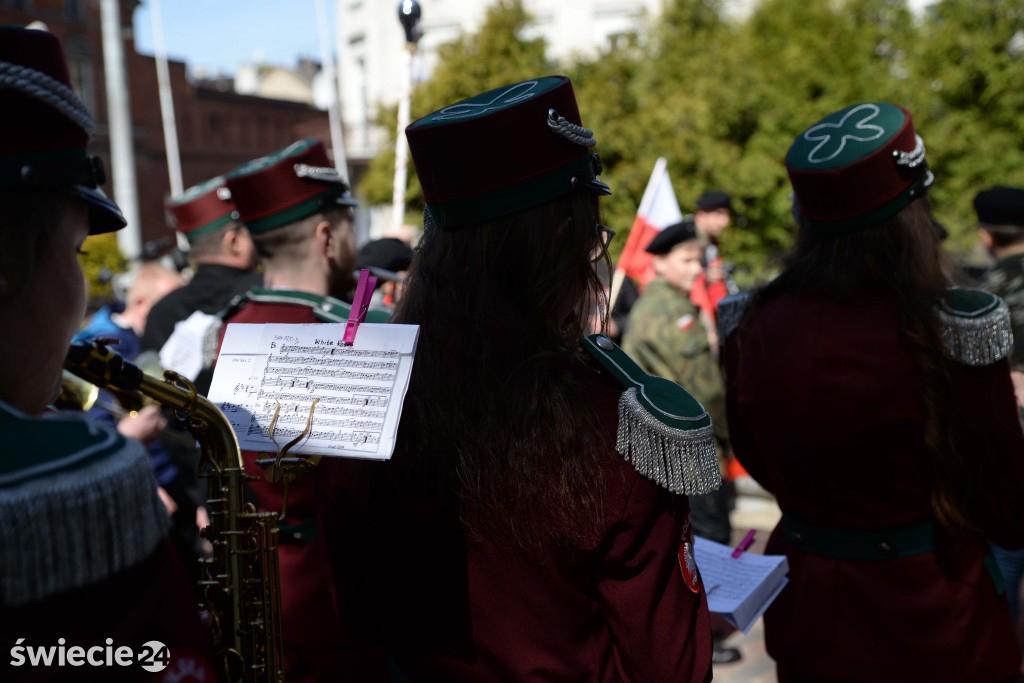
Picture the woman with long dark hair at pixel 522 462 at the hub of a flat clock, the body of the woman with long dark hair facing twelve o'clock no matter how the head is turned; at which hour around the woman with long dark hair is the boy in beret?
The boy in beret is roughly at 11 o'clock from the woman with long dark hair.

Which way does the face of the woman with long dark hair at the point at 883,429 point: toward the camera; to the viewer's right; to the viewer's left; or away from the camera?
away from the camera

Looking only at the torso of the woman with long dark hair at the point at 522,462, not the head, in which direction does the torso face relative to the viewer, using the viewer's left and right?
facing away from the viewer and to the right of the viewer

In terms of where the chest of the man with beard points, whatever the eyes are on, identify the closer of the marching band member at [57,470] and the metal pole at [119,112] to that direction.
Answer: the metal pole

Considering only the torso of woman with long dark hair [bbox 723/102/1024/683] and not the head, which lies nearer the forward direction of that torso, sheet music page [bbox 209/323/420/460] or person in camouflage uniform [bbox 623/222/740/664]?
the person in camouflage uniform

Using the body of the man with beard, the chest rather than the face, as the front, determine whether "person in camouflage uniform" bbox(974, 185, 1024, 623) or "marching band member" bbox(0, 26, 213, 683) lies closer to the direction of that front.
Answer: the person in camouflage uniform

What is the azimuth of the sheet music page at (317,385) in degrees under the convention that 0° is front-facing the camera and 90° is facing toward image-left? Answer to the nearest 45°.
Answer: approximately 0°

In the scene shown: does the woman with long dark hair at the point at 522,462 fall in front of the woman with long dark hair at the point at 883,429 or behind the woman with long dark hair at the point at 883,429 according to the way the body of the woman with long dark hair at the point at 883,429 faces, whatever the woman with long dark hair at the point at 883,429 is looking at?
behind
